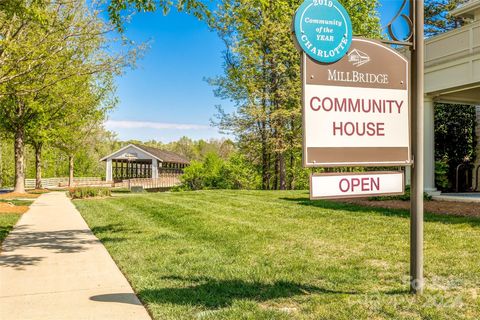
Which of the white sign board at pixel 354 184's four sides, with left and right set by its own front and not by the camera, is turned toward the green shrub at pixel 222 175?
back

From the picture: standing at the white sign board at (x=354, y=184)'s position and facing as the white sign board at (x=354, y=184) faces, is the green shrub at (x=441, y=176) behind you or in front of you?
behind

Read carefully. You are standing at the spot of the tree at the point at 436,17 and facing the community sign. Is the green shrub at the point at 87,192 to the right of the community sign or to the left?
right

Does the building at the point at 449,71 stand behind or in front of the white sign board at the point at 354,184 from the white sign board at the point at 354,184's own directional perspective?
behind

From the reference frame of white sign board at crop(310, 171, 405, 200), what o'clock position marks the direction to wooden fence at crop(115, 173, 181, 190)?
The wooden fence is roughly at 5 o'clock from the white sign board.

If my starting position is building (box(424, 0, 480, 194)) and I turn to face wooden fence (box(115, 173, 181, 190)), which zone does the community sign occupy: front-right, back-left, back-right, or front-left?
back-left

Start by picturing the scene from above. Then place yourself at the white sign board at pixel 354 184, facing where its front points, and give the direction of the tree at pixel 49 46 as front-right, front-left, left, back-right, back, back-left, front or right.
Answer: back-right

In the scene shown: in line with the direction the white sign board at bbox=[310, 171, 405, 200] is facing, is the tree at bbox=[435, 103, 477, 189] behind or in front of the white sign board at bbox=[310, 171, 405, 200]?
behind

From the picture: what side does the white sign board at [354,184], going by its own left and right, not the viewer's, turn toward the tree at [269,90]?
back

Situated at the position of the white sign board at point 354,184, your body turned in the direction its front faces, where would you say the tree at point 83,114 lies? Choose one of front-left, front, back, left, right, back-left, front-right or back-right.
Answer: back-right

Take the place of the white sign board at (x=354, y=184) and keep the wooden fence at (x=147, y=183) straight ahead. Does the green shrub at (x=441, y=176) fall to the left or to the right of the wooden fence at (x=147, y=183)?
right

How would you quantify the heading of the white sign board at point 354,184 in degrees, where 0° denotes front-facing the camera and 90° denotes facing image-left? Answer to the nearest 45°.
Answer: approximately 0°
